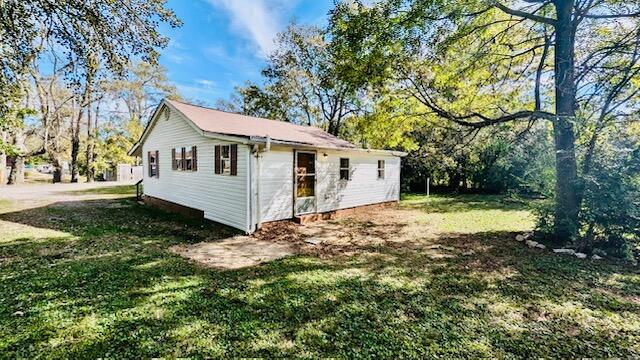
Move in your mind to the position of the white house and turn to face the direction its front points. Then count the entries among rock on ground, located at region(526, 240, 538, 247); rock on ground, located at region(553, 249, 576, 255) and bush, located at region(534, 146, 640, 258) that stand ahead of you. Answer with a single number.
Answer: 3

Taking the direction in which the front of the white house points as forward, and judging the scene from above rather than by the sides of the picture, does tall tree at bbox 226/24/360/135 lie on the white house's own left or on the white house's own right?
on the white house's own left

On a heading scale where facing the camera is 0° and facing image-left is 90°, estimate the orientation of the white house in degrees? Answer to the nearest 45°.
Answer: approximately 315°

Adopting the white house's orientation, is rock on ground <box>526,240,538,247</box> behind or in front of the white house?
in front

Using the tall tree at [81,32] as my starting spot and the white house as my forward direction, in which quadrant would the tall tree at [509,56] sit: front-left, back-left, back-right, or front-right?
front-right

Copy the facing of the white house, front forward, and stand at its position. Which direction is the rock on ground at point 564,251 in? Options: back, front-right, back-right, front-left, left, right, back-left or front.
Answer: front

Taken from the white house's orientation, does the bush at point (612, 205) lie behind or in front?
in front

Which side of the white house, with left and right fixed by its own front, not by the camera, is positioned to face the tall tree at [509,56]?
front
